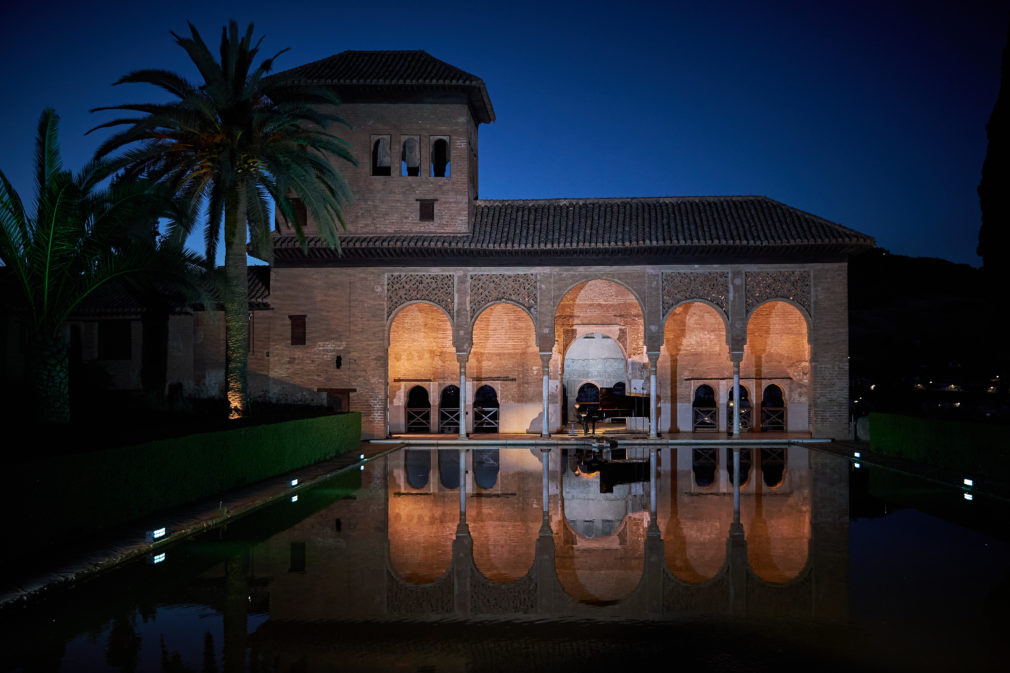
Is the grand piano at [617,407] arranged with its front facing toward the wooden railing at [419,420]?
yes

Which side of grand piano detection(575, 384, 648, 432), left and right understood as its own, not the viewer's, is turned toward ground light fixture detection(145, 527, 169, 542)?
left

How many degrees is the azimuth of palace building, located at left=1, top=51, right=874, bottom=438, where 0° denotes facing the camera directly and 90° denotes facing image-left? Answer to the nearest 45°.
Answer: approximately 0°

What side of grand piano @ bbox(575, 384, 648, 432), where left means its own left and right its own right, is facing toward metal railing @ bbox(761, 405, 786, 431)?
back

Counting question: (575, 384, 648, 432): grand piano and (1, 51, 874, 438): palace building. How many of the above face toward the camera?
1

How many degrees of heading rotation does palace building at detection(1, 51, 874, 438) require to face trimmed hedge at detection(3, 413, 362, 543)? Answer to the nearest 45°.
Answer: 0° — it already faces it

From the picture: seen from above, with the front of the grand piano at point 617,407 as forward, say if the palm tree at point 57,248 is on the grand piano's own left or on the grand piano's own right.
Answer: on the grand piano's own left

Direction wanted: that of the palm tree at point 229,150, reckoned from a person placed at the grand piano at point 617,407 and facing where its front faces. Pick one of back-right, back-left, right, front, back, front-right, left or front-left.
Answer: front-left

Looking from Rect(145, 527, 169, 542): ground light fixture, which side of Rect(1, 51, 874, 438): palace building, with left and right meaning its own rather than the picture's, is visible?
front

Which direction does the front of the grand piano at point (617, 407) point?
to the viewer's left

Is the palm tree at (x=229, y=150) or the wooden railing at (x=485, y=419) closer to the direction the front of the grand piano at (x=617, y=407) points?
the wooden railing

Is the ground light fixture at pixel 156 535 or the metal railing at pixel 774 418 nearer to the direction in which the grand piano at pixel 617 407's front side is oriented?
the ground light fixture

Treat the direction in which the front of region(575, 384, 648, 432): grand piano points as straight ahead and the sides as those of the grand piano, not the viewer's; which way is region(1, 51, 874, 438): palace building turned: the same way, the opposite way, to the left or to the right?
to the left
